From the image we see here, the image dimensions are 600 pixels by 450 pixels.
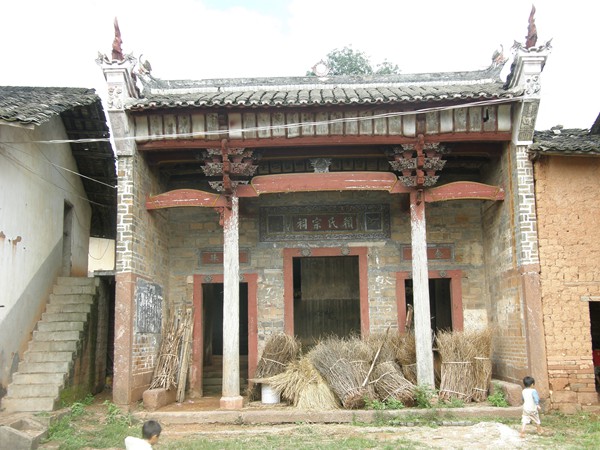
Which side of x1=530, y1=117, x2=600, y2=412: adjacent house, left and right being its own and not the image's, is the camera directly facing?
front

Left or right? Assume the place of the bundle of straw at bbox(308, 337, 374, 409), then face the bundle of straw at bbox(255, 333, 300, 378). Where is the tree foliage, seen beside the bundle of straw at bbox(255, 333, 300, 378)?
right

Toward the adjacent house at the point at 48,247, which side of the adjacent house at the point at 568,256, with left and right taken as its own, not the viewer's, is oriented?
right

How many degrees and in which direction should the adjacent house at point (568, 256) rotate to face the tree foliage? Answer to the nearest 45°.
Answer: approximately 135° to its right

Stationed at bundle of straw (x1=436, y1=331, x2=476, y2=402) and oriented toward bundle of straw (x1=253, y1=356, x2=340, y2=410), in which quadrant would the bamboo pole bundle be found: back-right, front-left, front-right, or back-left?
front-right

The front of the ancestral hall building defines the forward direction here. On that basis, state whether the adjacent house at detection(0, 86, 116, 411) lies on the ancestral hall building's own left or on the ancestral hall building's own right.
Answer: on the ancestral hall building's own right

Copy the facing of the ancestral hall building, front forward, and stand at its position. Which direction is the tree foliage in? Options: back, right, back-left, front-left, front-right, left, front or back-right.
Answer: back

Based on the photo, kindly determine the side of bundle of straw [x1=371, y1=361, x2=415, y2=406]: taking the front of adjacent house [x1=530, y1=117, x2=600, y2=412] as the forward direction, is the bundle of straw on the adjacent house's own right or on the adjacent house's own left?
on the adjacent house's own right

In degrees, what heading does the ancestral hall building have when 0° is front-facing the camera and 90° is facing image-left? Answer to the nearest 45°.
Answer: approximately 0°
